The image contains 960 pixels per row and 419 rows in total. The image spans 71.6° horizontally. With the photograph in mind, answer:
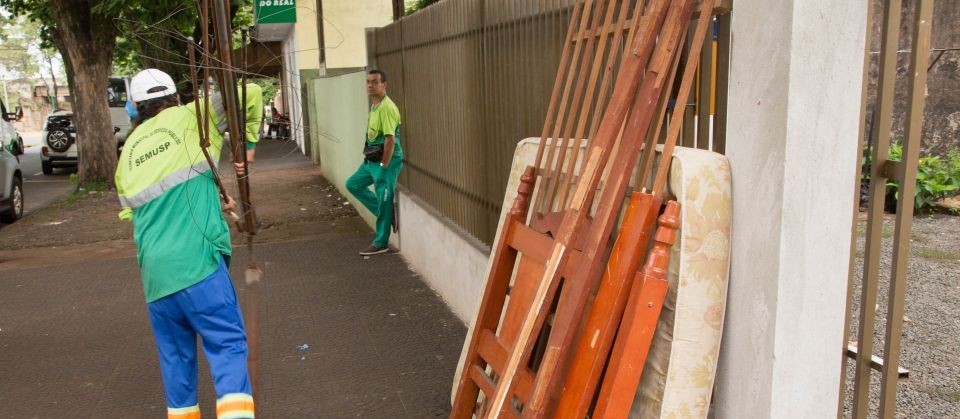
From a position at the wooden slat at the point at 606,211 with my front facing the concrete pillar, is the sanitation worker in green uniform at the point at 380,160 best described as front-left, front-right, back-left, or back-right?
back-left

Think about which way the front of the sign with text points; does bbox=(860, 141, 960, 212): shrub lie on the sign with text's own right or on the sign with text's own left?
on the sign with text's own left

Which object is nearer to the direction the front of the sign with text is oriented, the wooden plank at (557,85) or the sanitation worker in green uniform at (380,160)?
the wooden plank

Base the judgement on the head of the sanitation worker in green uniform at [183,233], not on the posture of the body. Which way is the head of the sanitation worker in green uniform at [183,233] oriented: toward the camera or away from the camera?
away from the camera

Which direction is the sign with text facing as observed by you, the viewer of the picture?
facing the viewer

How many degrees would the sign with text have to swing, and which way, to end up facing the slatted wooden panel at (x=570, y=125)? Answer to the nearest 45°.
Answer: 0° — it already faces it

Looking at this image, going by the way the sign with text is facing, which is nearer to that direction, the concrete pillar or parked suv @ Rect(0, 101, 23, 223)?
the concrete pillar

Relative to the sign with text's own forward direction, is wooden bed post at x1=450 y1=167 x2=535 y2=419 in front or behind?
in front

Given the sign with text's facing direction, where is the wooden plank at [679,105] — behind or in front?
in front

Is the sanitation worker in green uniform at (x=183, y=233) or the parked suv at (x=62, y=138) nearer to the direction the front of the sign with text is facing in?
the sanitation worker in green uniform

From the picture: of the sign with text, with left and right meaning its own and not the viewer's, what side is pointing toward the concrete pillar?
front
